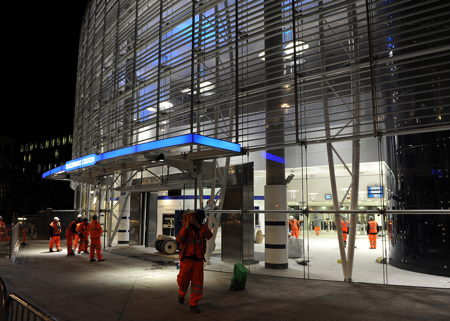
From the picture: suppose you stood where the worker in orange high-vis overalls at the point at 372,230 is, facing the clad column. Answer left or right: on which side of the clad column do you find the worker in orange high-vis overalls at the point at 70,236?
right

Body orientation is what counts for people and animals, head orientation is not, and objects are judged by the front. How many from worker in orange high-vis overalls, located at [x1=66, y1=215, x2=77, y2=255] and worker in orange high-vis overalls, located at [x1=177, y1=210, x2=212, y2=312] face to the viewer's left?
0

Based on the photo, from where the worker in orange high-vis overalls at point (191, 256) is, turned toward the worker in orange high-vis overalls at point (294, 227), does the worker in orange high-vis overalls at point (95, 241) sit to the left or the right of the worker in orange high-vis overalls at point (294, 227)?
left

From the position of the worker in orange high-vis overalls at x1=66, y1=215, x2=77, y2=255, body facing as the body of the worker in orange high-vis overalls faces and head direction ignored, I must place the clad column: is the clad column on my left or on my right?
on my right
